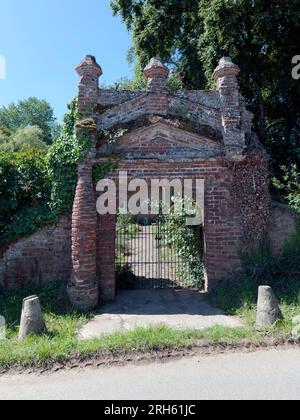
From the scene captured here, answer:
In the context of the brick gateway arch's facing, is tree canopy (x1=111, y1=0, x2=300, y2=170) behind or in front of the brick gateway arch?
behind

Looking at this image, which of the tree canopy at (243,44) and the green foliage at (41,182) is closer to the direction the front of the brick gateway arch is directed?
the green foliage

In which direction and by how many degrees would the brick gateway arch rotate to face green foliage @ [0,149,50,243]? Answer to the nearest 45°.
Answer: approximately 90° to its right

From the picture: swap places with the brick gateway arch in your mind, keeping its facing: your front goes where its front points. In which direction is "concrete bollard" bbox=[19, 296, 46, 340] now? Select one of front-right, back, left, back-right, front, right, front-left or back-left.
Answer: front-right

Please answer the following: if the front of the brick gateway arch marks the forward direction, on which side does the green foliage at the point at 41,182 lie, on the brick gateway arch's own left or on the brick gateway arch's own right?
on the brick gateway arch's own right

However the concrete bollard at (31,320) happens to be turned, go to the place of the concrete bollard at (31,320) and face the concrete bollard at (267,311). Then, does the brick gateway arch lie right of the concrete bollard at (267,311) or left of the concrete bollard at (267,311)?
left

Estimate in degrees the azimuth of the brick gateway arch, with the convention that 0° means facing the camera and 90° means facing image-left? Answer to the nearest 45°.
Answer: approximately 0°

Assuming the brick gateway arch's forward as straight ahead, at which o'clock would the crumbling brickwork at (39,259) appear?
The crumbling brickwork is roughly at 3 o'clock from the brick gateway arch.

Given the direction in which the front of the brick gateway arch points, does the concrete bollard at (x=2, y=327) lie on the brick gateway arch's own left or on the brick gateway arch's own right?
on the brick gateway arch's own right
